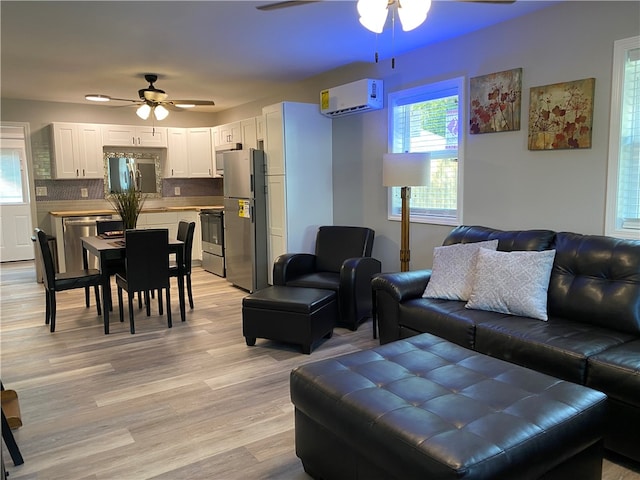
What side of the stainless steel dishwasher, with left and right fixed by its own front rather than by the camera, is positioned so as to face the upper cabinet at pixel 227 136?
left

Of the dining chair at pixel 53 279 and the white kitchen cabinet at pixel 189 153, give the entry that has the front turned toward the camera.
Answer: the white kitchen cabinet

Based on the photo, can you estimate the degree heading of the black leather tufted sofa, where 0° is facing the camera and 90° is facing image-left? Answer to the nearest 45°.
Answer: approximately 45°

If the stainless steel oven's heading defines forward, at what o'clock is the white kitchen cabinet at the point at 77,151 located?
The white kitchen cabinet is roughly at 2 o'clock from the stainless steel oven.

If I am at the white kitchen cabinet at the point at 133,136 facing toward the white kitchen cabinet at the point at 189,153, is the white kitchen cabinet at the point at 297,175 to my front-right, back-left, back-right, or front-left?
front-right

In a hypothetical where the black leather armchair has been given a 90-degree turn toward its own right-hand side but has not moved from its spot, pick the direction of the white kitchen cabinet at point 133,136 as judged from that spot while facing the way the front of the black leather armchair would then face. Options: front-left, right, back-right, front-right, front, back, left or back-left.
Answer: front

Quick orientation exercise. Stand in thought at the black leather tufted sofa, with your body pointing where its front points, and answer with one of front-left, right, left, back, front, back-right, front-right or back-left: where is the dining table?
front-right

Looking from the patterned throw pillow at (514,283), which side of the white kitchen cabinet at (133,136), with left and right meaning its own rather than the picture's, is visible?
front

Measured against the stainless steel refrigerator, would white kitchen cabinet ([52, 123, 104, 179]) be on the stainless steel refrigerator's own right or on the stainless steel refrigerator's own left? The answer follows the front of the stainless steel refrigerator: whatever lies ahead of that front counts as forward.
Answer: on the stainless steel refrigerator's own right

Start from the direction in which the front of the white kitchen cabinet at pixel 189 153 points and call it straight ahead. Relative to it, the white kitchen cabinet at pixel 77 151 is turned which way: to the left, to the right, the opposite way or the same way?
the same way

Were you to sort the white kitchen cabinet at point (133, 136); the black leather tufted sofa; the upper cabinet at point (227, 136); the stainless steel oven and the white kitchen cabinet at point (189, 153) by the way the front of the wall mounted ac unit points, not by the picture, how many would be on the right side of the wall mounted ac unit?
4

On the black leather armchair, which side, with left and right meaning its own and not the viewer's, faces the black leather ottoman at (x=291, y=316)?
front

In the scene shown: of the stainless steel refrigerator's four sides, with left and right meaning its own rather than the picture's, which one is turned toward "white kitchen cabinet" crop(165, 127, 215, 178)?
right

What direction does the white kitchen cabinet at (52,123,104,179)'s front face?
toward the camera

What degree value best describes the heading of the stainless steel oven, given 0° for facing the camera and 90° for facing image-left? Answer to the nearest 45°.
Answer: approximately 45°

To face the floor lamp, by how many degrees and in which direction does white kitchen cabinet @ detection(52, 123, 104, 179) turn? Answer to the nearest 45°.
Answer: approximately 45° to its left

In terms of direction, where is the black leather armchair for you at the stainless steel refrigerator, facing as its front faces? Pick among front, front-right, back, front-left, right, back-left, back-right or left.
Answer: left

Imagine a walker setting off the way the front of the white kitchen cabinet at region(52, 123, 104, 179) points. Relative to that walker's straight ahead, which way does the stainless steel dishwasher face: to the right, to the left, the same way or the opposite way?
the same way

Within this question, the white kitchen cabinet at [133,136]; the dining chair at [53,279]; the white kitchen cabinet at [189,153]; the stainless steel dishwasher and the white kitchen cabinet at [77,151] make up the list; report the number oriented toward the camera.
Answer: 4

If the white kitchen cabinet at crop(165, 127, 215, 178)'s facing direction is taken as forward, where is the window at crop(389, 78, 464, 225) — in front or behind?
in front

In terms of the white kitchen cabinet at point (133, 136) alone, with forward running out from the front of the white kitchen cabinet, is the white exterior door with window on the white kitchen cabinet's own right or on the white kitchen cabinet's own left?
on the white kitchen cabinet's own right
